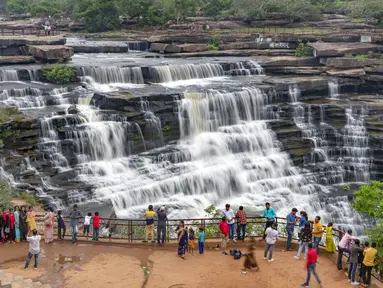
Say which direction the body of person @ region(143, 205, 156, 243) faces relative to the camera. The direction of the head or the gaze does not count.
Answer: away from the camera

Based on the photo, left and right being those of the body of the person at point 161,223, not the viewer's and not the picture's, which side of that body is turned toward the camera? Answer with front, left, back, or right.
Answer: back

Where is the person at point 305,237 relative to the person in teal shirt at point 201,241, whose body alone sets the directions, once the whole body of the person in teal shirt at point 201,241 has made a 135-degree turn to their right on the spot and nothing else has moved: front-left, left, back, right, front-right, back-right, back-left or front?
front-left

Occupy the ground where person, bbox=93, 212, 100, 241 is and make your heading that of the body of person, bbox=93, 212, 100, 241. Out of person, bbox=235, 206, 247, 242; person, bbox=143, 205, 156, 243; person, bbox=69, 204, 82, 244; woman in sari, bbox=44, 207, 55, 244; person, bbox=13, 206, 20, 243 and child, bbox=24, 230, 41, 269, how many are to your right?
2

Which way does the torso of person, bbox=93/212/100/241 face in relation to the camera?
away from the camera

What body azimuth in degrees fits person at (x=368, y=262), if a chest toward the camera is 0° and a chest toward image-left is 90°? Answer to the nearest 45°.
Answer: approximately 225°

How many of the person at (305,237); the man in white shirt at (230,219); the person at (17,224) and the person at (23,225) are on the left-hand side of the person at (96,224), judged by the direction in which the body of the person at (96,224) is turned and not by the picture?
2

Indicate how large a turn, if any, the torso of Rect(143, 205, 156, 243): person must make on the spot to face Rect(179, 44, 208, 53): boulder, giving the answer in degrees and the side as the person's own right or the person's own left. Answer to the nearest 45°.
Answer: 0° — they already face it

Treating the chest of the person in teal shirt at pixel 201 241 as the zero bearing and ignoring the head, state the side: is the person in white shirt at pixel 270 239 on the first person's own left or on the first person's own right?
on the first person's own right

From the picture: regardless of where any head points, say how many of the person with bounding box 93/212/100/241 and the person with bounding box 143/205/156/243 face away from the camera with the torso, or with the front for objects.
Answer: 2

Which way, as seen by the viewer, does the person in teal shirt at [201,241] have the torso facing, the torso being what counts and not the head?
away from the camera

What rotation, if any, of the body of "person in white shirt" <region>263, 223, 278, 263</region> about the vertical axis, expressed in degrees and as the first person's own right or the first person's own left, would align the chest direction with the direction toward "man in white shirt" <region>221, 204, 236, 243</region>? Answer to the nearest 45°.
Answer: approximately 90° to the first person's own left
